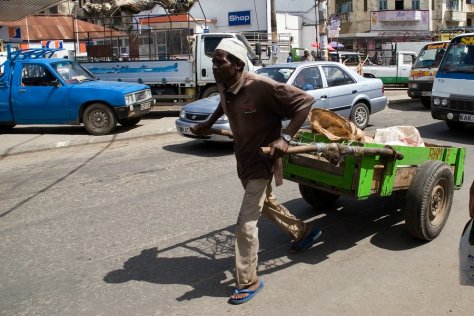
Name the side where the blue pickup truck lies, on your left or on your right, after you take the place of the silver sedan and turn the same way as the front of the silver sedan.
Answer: on your right

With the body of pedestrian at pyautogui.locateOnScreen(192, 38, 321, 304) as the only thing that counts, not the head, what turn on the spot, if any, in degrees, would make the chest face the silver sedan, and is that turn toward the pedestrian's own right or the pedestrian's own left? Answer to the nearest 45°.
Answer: approximately 135° to the pedestrian's own right

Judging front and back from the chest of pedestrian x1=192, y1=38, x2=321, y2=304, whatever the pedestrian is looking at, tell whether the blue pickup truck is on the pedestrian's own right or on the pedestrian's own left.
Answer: on the pedestrian's own right

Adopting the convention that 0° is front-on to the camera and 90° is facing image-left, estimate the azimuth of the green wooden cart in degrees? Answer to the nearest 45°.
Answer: approximately 45°

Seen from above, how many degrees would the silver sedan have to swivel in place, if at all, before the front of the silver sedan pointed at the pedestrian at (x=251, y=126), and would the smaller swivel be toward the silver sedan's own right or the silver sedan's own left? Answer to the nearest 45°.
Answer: approximately 45° to the silver sedan's own left
